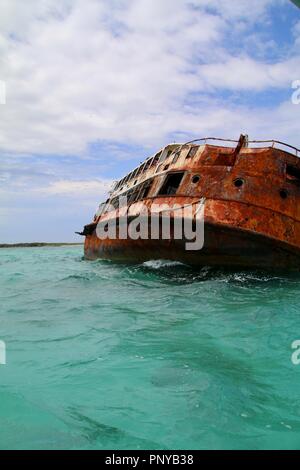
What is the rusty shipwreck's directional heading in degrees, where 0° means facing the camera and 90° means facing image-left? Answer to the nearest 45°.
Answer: approximately 135°
